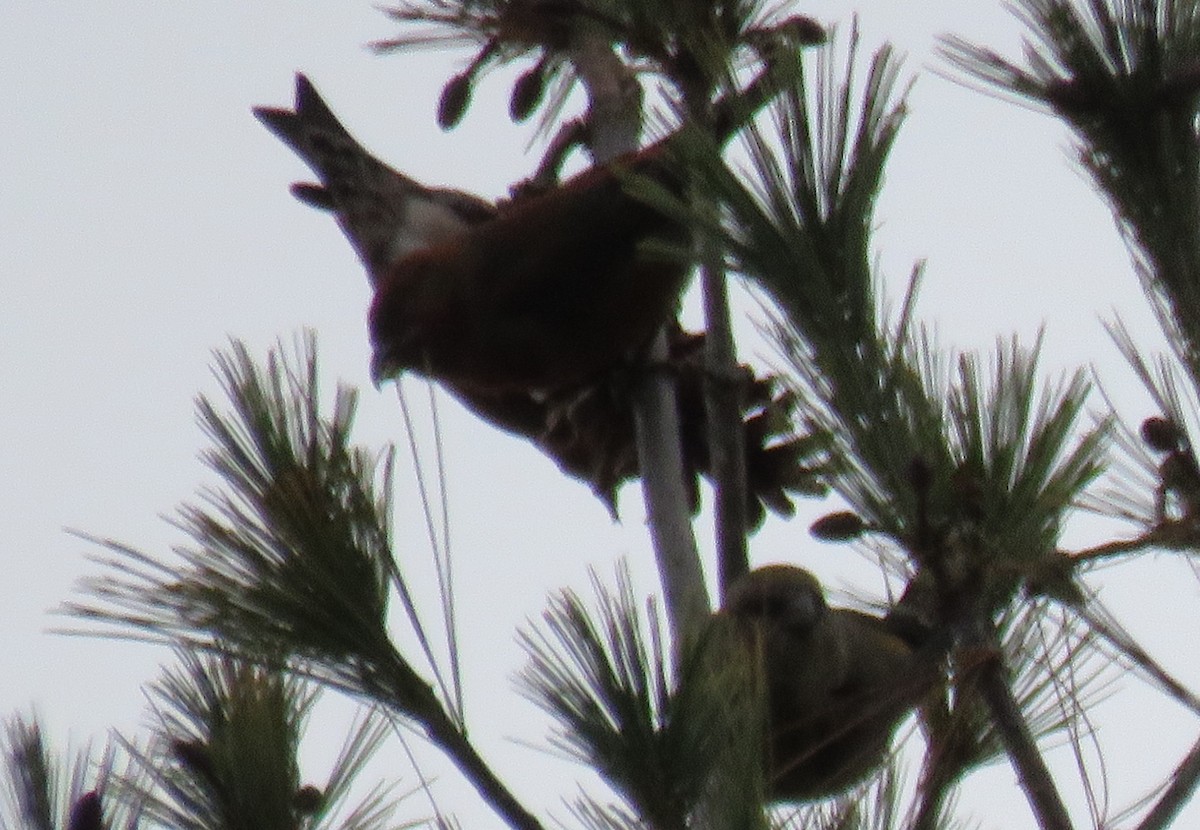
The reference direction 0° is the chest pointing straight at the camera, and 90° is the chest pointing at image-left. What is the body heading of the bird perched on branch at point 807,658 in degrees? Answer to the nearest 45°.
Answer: approximately 90°
